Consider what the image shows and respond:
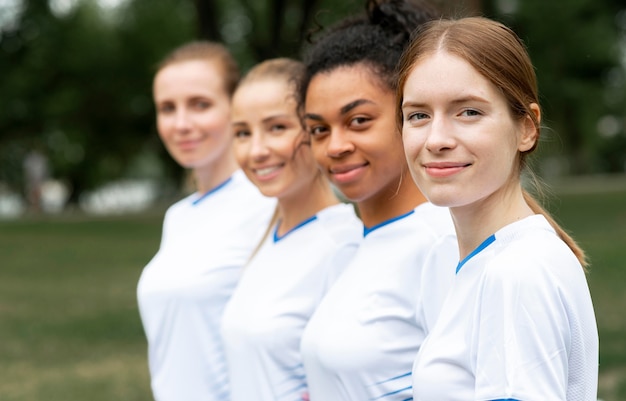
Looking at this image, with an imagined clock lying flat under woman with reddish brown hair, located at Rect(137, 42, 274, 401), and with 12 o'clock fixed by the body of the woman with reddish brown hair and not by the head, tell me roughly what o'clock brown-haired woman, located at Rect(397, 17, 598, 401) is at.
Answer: The brown-haired woman is roughly at 10 o'clock from the woman with reddish brown hair.

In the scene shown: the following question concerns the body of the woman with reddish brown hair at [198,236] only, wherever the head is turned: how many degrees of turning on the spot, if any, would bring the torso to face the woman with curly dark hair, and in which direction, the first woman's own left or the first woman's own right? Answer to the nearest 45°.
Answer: approximately 90° to the first woman's own left

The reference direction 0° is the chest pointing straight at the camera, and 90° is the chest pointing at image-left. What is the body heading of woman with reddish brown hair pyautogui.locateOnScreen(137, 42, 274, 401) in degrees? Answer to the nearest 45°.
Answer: approximately 45°
